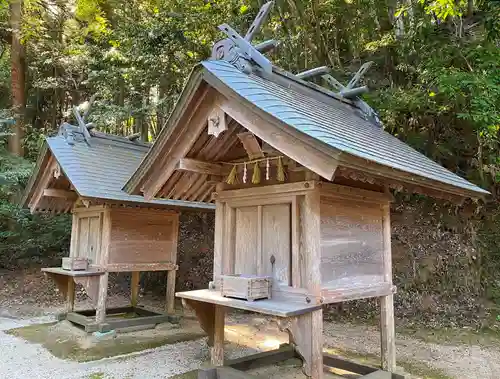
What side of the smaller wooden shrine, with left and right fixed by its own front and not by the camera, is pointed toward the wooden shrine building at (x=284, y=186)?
left

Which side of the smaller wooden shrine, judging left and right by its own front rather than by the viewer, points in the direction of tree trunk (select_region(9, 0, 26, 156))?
right

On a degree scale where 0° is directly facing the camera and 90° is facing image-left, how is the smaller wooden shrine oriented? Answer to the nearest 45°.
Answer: approximately 45°

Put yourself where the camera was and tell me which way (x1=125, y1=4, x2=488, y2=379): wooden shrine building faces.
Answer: facing the viewer and to the left of the viewer

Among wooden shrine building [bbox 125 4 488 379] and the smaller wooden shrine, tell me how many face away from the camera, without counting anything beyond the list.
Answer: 0

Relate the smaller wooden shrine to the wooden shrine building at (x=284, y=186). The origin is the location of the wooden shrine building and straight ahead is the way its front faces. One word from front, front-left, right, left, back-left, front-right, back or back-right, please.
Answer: right

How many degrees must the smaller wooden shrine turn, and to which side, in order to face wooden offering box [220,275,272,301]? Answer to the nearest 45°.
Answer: approximately 45° to its left

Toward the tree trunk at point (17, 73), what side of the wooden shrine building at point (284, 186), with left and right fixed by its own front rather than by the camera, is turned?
right
